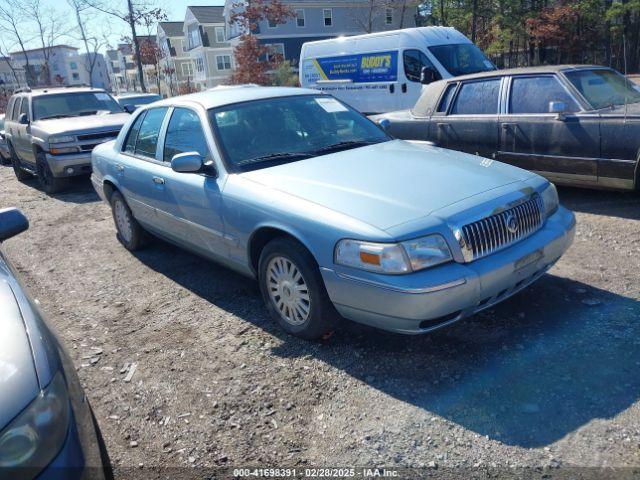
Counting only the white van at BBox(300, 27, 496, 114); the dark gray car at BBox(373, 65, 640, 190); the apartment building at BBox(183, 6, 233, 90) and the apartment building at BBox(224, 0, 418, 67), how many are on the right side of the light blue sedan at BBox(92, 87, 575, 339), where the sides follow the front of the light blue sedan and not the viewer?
0

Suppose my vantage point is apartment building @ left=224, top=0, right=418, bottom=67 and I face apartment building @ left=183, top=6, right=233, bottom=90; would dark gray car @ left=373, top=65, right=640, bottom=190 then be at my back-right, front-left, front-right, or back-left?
back-left

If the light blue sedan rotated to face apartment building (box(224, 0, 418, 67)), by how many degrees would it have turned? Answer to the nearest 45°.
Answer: approximately 135° to its left

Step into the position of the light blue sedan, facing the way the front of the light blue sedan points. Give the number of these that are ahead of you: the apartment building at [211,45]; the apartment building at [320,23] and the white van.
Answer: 0

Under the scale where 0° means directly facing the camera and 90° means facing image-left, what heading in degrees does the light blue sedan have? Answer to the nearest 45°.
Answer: approximately 315°

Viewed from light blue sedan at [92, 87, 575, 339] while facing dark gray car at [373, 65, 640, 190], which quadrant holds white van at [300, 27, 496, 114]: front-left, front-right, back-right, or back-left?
front-left

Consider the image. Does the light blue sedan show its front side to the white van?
no

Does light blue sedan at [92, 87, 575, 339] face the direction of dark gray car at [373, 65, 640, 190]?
no

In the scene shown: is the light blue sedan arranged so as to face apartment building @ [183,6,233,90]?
no
